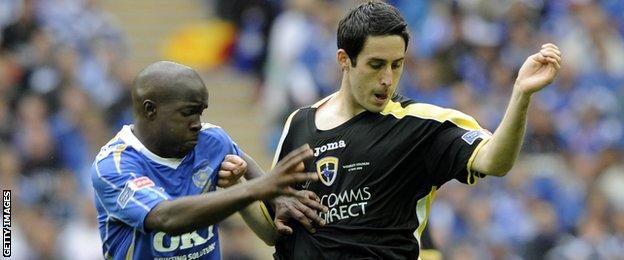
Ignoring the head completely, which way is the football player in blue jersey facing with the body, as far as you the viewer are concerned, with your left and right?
facing the viewer and to the right of the viewer

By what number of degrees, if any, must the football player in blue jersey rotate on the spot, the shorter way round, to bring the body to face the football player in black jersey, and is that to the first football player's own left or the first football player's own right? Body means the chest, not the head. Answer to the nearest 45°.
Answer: approximately 45° to the first football player's own left
